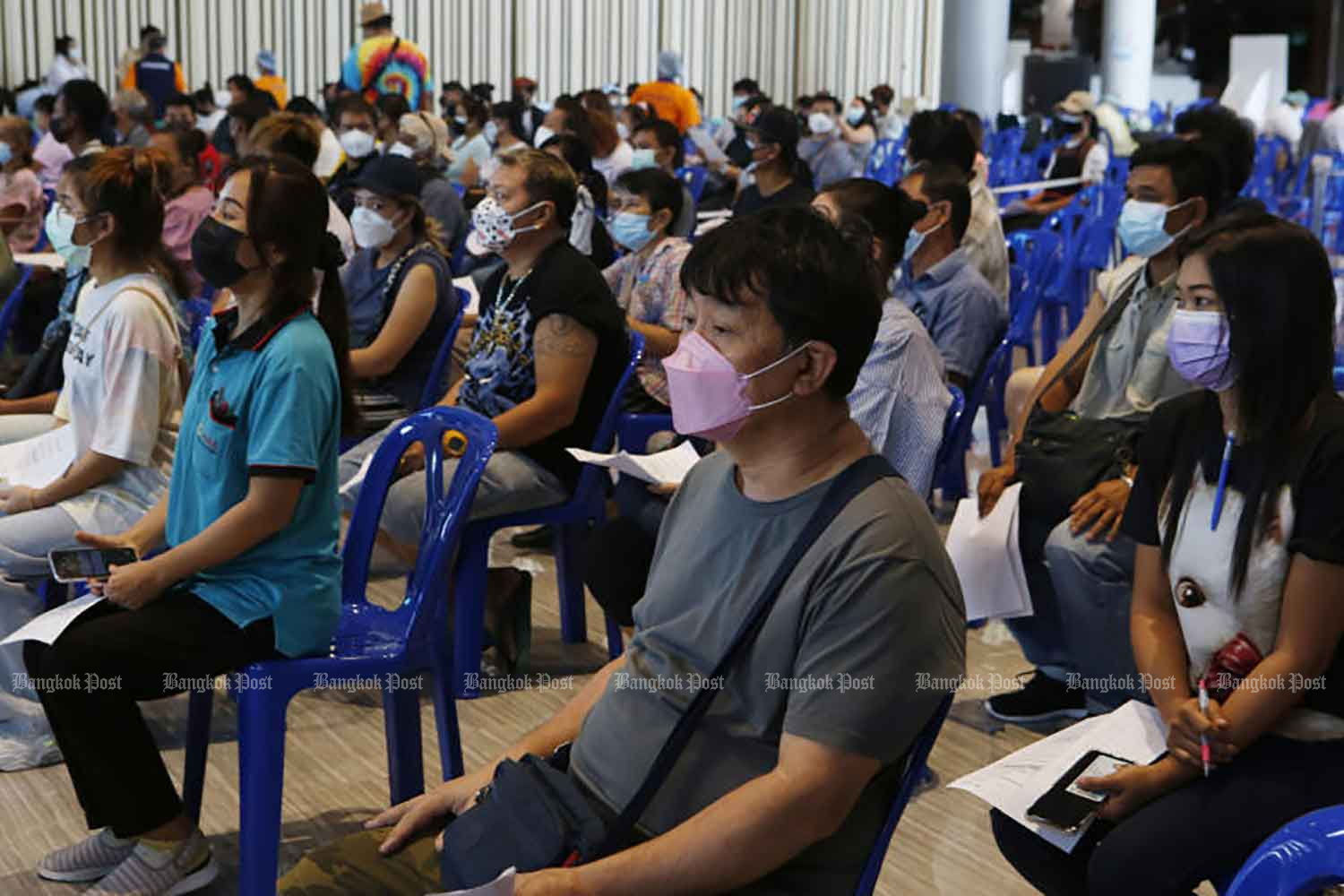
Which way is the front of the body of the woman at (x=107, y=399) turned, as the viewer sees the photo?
to the viewer's left

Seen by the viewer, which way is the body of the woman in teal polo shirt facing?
to the viewer's left

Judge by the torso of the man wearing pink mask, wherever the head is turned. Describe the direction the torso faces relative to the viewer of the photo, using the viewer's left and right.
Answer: facing the viewer and to the left of the viewer

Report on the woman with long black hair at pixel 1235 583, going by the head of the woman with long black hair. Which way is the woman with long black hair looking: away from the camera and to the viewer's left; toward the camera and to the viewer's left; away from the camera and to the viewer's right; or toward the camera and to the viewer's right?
toward the camera and to the viewer's left

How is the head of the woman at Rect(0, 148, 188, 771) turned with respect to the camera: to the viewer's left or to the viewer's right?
to the viewer's left

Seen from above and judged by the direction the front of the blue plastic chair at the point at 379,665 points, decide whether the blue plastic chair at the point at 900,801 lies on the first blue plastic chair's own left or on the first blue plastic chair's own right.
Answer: on the first blue plastic chair's own left

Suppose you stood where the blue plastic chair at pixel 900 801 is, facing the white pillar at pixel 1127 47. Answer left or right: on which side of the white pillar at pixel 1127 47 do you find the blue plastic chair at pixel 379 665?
left

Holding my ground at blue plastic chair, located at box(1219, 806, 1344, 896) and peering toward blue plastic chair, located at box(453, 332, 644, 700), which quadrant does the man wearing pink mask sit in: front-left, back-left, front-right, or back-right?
front-left

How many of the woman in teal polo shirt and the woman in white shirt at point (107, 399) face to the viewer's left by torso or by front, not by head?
2
